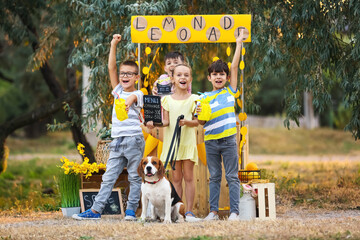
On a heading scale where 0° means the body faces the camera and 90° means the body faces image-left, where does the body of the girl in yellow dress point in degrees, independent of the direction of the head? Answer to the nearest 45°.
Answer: approximately 0°

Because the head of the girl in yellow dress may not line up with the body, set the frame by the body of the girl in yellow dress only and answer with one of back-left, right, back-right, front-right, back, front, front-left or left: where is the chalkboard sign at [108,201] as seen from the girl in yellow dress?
back-right

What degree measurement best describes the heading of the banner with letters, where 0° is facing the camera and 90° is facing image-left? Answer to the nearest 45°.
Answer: approximately 0°

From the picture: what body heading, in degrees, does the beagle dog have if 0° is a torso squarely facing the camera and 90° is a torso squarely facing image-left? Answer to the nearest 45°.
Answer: approximately 45°
